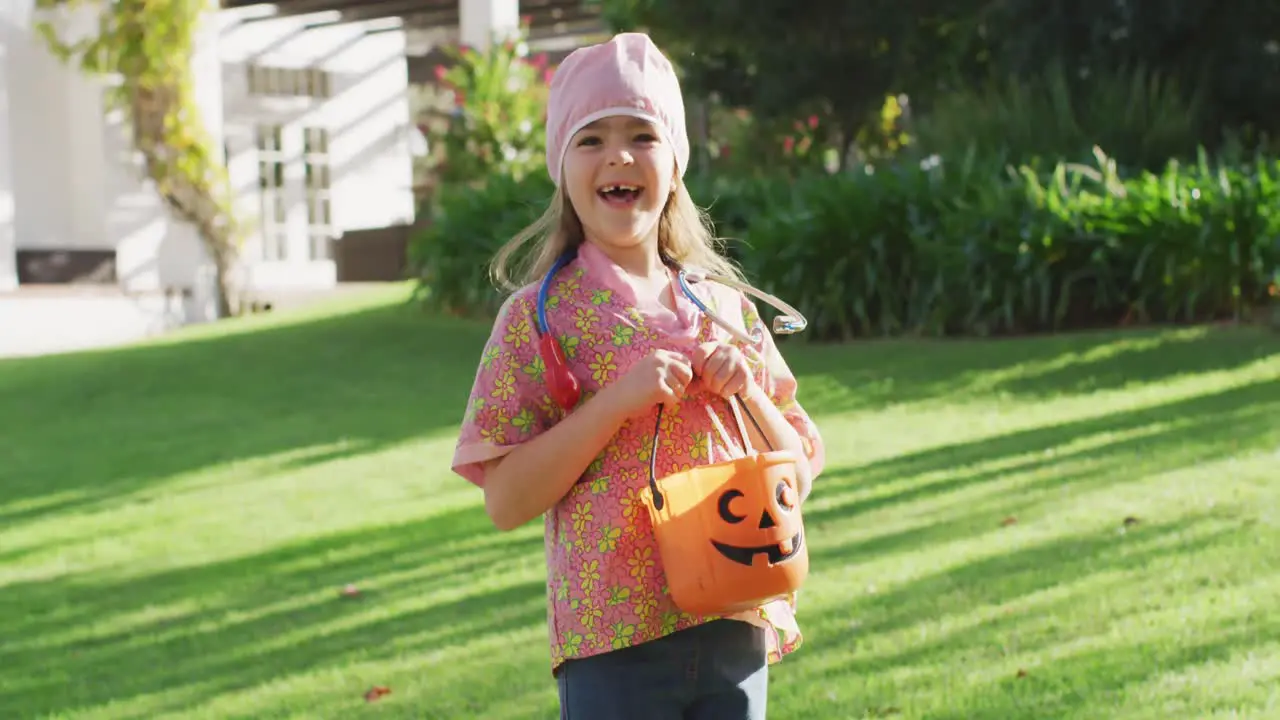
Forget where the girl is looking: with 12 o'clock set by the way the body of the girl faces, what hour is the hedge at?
The hedge is roughly at 8 o'clock from the girl.

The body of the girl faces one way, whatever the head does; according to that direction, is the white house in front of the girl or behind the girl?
behind

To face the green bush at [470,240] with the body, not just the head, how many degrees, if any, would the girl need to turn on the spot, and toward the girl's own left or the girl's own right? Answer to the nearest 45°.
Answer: approximately 135° to the girl's own left

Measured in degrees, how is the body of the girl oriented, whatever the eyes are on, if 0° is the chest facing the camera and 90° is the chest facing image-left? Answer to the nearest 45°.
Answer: approximately 315°

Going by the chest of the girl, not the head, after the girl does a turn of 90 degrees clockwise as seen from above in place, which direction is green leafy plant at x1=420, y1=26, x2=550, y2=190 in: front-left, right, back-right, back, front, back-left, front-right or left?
back-right

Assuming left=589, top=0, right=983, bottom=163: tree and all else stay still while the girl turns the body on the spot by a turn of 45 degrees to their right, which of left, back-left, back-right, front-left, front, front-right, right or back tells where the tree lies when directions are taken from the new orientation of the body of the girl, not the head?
back

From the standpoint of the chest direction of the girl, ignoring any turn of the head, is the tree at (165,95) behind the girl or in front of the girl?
behind
